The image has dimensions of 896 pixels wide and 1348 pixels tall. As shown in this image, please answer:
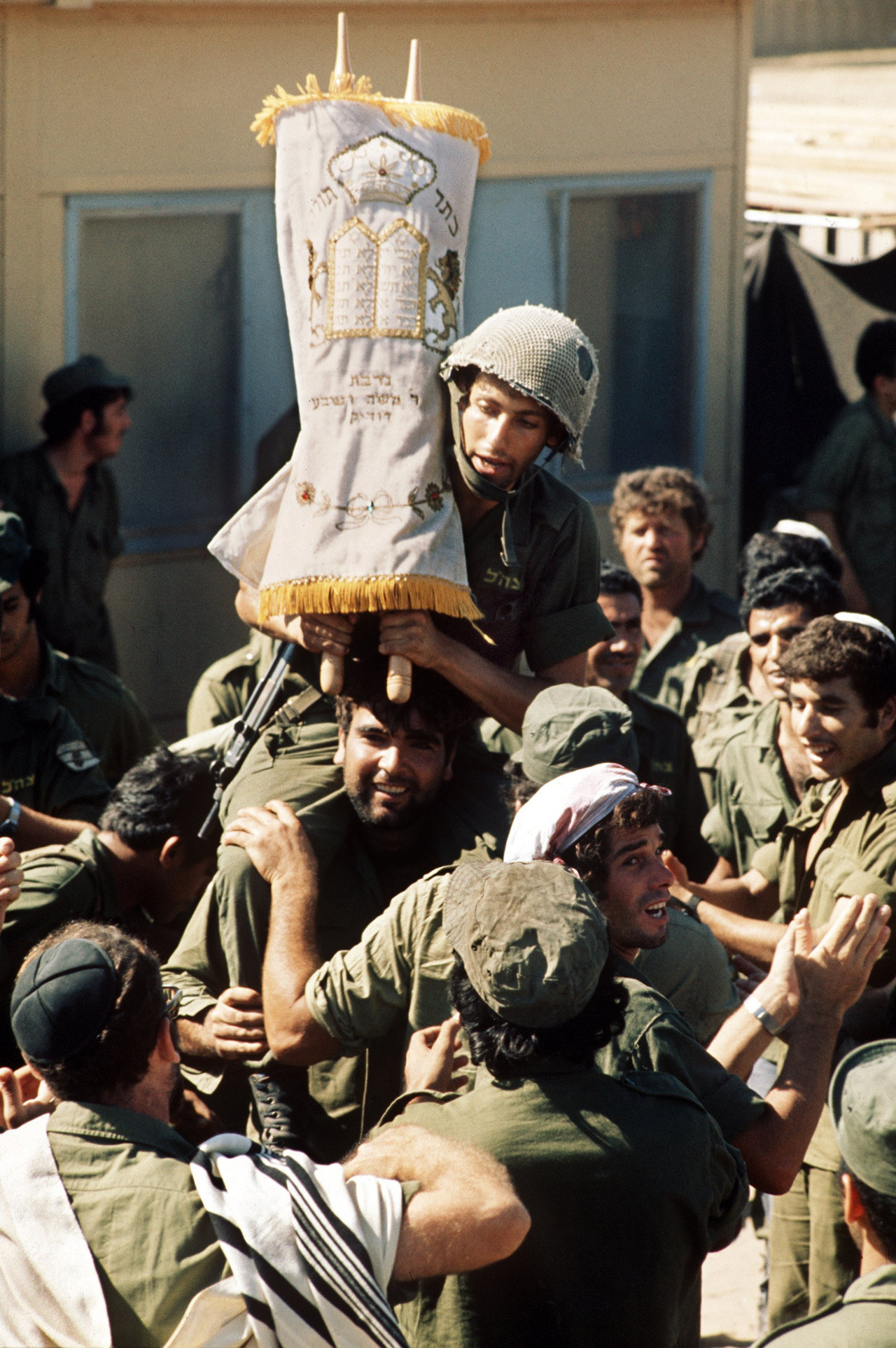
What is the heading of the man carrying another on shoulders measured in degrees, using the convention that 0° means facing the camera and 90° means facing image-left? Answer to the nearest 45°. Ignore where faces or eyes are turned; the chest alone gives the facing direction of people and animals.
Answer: approximately 0°

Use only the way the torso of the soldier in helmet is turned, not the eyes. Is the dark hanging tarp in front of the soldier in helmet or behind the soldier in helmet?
behind

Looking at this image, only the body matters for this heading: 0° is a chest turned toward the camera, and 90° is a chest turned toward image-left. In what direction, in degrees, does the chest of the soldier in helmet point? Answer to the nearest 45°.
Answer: approximately 45°

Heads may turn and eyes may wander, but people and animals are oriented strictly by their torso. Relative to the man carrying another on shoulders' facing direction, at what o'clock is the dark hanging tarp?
The dark hanging tarp is roughly at 7 o'clock from the man carrying another on shoulders.
